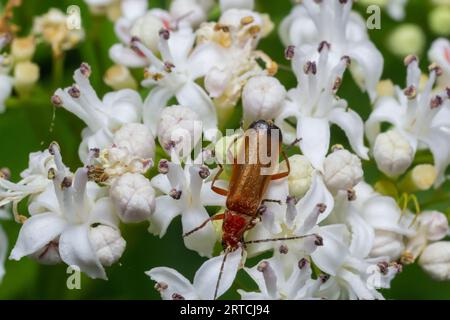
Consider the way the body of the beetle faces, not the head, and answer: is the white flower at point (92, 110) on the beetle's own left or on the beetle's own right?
on the beetle's own right

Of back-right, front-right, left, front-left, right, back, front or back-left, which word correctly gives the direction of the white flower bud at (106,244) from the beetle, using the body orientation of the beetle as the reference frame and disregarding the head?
right

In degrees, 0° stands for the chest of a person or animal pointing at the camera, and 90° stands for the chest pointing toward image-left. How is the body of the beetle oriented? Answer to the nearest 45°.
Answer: approximately 0°

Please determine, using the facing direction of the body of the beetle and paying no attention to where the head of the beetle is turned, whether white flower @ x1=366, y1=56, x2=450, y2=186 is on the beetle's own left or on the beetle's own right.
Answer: on the beetle's own left

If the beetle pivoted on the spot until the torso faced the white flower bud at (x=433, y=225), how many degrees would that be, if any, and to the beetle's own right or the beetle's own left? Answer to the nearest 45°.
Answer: approximately 135° to the beetle's own left

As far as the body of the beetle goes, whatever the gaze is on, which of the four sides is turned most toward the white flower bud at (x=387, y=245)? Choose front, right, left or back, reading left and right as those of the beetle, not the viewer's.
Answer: left
